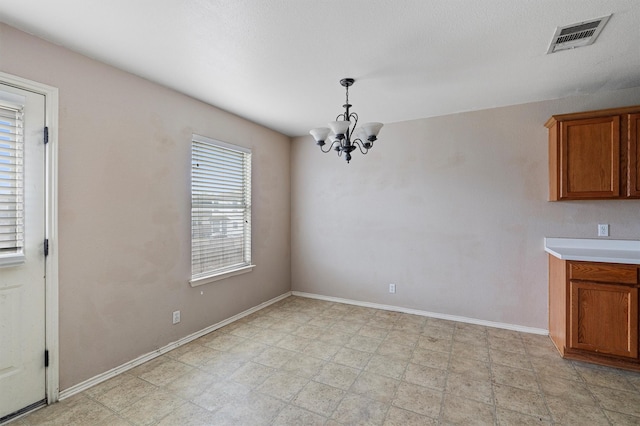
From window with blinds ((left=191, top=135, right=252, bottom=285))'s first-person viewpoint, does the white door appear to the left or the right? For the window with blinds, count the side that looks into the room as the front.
on its right

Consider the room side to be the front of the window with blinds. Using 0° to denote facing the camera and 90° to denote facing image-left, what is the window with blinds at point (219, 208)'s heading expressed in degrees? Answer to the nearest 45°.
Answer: approximately 315°

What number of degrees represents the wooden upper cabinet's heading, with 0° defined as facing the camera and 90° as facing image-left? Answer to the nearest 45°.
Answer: approximately 0°

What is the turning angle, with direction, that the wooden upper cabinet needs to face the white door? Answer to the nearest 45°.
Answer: approximately 45° to its right

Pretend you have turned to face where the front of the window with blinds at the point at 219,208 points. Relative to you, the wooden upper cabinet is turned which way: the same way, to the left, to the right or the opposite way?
to the right

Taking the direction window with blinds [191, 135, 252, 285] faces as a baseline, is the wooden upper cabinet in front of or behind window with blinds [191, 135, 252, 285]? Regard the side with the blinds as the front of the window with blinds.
in front

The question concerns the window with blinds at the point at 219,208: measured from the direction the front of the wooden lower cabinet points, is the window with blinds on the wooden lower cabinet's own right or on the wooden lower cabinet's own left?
on the wooden lower cabinet's own right

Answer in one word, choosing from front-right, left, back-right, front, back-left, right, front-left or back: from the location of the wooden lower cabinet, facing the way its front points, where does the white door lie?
front-right

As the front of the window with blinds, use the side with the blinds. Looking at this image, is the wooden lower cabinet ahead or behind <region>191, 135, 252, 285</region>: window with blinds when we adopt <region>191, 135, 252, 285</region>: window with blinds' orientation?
ahead

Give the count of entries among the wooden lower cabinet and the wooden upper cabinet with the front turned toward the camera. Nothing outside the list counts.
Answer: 2

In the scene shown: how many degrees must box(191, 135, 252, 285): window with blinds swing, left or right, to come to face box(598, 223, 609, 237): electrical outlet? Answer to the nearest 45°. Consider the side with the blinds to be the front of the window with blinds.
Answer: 0° — it already faces it

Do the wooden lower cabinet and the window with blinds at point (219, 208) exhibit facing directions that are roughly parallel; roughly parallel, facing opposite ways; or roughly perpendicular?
roughly perpendicular
